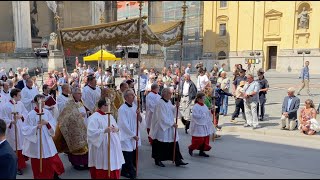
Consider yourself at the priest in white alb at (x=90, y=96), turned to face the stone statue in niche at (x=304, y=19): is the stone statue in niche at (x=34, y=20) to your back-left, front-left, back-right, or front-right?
front-left

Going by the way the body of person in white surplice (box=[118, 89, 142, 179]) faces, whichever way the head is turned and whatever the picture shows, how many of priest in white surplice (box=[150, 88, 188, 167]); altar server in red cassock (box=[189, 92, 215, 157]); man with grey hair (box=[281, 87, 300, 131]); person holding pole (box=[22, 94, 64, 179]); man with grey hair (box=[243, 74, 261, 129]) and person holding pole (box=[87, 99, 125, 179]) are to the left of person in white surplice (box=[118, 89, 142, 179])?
4

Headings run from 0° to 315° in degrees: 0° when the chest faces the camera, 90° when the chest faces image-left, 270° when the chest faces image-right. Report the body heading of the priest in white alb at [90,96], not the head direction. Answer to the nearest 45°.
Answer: approximately 315°

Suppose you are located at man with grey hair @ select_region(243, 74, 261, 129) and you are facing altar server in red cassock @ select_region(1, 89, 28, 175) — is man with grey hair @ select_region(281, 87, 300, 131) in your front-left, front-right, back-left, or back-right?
back-left

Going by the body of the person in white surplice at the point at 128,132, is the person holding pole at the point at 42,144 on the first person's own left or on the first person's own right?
on the first person's own right

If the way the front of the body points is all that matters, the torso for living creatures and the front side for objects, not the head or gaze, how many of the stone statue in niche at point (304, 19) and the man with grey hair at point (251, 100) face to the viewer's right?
0

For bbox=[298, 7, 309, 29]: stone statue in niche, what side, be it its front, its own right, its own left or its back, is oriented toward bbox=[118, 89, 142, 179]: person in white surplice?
front

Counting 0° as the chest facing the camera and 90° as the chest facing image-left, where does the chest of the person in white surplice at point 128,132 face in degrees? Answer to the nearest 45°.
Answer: approximately 315°

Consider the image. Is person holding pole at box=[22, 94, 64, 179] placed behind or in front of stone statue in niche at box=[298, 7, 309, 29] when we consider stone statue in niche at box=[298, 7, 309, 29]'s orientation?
in front

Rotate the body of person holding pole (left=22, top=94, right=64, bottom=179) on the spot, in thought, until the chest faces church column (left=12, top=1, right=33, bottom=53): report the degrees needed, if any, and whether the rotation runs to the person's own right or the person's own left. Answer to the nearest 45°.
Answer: approximately 135° to the person's own left

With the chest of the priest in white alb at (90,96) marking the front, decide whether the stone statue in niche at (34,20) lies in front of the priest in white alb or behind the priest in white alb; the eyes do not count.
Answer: behind

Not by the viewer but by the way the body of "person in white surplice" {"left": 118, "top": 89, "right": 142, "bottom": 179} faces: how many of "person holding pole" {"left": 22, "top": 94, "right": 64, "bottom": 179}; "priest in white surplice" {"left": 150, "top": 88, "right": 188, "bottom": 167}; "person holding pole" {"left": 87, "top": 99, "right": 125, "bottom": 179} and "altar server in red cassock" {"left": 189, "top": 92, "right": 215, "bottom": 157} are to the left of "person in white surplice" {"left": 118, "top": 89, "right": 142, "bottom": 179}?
2

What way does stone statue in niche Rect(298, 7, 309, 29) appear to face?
toward the camera

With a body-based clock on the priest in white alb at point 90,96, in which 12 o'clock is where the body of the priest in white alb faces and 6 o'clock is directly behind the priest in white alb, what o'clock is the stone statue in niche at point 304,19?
The stone statue in niche is roughly at 9 o'clock from the priest in white alb.
